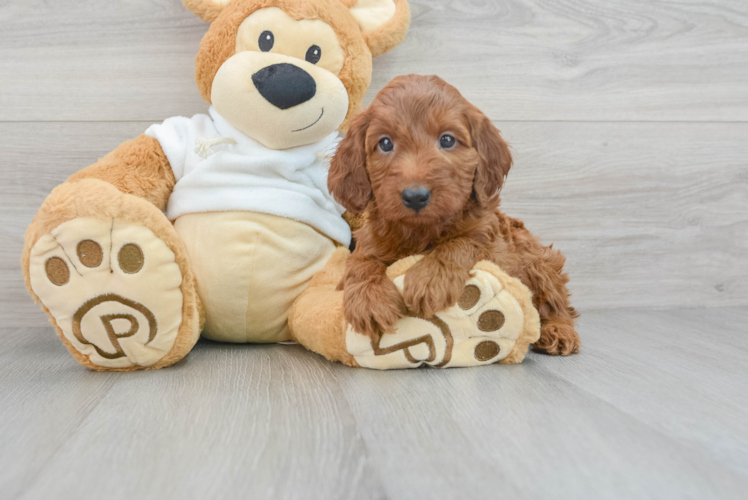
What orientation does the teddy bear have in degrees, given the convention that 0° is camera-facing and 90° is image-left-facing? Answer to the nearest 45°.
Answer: approximately 0°
